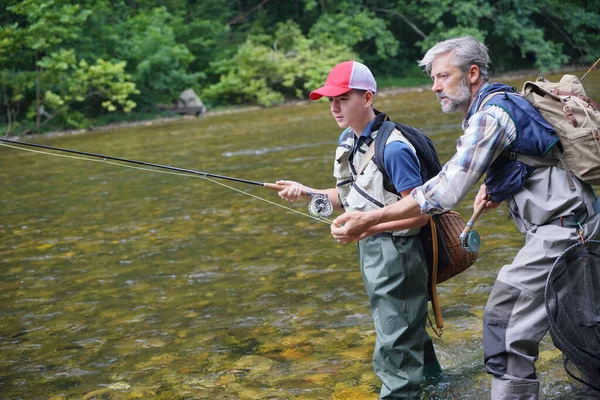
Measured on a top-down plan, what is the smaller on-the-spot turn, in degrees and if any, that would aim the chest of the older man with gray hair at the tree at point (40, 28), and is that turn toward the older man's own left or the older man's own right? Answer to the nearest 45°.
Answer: approximately 45° to the older man's own right

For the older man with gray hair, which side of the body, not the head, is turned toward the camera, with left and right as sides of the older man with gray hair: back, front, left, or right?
left

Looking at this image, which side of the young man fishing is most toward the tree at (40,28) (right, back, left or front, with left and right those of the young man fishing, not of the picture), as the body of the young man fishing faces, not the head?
right

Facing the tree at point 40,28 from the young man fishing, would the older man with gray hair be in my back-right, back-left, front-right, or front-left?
back-right

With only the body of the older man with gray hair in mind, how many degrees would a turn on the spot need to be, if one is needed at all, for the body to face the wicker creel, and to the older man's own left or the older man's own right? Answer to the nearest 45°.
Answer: approximately 45° to the older man's own right

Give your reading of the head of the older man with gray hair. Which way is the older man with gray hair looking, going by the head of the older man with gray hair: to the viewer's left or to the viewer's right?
to the viewer's left
